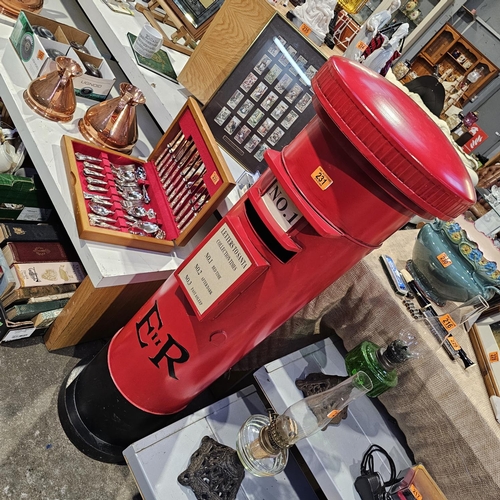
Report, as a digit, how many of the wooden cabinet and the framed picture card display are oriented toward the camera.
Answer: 2

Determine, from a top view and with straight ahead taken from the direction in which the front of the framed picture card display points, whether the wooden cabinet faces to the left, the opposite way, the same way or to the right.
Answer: the same way

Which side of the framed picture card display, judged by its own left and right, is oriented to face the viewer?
front

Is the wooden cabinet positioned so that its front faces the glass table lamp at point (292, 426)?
yes

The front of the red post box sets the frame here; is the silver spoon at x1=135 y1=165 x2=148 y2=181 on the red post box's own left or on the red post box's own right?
on the red post box's own right

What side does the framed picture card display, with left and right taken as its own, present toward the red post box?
front

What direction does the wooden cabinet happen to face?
toward the camera

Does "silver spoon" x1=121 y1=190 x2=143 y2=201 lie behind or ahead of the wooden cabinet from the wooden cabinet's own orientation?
ahead

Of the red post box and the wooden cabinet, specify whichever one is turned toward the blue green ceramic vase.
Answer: the wooden cabinet

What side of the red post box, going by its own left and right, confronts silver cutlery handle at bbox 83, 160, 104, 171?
right

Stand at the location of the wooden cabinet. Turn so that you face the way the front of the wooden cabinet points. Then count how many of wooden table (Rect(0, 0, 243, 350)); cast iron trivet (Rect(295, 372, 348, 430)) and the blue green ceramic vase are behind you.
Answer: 0

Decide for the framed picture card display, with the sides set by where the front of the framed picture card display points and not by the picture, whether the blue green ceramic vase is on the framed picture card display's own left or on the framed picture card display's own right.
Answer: on the framed picture card display's own left

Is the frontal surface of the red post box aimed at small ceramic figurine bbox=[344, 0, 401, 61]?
no

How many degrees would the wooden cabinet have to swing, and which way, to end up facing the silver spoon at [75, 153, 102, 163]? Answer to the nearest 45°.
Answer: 0° — it already faces it
